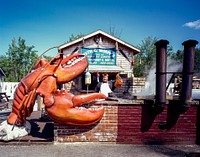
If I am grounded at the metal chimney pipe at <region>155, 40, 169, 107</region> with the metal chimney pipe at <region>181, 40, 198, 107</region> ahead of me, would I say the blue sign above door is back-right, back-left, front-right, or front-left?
back-left

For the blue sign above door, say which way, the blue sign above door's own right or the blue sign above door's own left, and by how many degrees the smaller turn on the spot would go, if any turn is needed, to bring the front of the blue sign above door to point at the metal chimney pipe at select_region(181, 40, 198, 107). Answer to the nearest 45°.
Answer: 0° — it already faces it

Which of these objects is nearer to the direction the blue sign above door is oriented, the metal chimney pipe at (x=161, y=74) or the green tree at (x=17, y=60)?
the metal chimney pipe

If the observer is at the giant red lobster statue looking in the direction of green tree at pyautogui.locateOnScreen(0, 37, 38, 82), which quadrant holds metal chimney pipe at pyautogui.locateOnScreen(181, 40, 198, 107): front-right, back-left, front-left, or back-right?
back-right

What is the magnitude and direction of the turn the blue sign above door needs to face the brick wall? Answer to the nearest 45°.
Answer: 0° — it already faces it

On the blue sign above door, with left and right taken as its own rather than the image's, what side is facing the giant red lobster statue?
front

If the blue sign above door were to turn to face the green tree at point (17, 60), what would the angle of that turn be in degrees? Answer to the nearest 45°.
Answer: approximately 135° to its right

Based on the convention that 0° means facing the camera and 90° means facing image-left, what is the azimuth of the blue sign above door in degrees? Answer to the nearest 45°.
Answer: approximately 0°

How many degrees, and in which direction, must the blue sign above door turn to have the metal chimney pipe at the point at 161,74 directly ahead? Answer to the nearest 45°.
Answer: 0° — it already faces it
